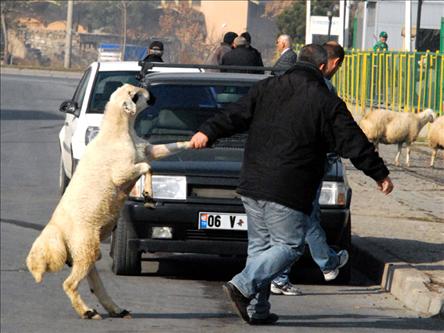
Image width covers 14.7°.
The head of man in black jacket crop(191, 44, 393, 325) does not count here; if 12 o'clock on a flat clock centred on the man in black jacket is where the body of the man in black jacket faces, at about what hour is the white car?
The white car is roughly at 10 o'clock from the man in black jacket.

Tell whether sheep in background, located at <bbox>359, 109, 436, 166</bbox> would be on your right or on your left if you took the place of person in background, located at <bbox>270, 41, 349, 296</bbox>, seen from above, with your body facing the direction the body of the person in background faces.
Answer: on your right

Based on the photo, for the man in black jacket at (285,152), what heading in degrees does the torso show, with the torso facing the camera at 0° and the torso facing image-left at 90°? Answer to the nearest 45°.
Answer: approximately 225°

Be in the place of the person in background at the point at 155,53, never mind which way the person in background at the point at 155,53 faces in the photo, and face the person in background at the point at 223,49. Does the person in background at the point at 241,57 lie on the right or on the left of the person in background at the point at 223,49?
right
